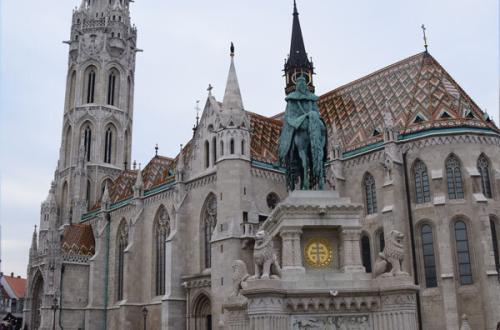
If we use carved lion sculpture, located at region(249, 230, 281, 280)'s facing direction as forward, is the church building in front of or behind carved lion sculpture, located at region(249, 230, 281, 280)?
behind

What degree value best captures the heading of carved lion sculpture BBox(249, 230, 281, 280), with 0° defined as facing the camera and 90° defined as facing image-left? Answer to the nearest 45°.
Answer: approximately 45°

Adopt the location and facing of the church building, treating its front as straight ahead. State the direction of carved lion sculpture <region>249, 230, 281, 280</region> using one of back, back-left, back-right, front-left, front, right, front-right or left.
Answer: back-left

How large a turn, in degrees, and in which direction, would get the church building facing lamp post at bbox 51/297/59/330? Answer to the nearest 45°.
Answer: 0° — it already faces it

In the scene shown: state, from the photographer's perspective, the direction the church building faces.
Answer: facing away from the viewer and to the left of the viewer

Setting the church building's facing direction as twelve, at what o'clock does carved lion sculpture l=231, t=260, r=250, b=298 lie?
The carved lion sculpture is roughly at 8 o'clock from the church building.
